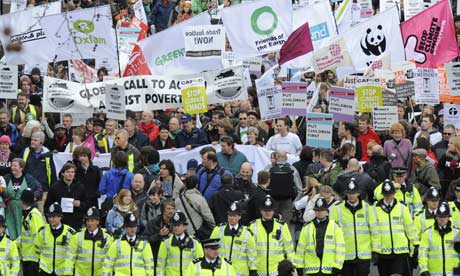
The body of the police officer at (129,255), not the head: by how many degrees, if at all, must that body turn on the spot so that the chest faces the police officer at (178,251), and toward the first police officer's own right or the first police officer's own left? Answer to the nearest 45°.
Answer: approximately 90° to the first police officer's own left

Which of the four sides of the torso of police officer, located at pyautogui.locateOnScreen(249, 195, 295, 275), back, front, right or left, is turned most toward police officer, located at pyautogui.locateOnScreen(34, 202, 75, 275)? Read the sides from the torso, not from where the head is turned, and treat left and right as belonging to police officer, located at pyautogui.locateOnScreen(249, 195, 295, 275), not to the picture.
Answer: right

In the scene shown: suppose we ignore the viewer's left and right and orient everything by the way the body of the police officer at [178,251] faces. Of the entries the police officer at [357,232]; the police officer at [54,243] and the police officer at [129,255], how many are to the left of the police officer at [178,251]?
1

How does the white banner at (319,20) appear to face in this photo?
toward the camera

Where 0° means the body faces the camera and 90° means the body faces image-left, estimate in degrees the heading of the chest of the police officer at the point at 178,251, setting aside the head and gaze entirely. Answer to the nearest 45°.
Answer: approximately 0°

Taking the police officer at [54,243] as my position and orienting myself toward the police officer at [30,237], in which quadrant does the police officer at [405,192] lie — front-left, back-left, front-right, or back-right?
back-right

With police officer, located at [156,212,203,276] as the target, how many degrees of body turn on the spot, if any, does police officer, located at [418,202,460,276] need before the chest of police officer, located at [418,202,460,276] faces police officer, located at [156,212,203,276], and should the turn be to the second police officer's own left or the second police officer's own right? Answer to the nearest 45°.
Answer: approximately 90° to the second police officer's own right

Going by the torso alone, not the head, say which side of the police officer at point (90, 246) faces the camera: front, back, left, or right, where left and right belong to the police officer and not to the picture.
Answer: front

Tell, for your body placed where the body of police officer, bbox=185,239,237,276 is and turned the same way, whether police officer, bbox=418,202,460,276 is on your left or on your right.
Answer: on your left
